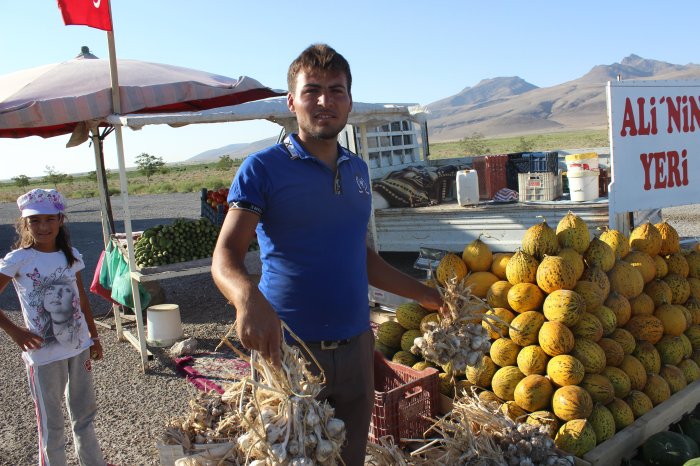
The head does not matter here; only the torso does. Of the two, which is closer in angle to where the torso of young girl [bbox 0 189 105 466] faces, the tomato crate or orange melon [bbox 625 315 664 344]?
the orange melon

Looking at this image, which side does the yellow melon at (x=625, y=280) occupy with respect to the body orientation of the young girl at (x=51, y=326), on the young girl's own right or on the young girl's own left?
on the young girl's own left

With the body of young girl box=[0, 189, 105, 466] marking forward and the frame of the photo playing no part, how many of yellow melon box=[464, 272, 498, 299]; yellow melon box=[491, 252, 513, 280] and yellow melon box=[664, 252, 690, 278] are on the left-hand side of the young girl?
3

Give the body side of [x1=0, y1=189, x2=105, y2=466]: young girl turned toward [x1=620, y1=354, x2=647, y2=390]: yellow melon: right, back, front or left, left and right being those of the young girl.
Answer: left

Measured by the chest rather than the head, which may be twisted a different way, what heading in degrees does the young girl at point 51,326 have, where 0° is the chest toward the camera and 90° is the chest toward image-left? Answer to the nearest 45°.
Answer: approximately 0°

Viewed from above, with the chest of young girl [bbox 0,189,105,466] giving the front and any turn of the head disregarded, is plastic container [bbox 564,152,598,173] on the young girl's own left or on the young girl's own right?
on the young girl's own left

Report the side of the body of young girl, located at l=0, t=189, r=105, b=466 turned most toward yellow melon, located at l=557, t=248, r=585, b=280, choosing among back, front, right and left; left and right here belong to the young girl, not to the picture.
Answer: left

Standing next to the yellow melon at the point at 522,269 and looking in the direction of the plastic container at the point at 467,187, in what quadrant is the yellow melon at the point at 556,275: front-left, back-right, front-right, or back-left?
back-right

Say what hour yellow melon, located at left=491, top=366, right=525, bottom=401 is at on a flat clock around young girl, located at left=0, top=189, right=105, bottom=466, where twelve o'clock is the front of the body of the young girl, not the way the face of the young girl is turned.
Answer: The yellow melon is roughly at 10 o'clock from the young girl.

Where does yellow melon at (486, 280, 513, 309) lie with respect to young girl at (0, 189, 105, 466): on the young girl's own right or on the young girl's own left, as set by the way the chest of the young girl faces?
on the young girl's own left
